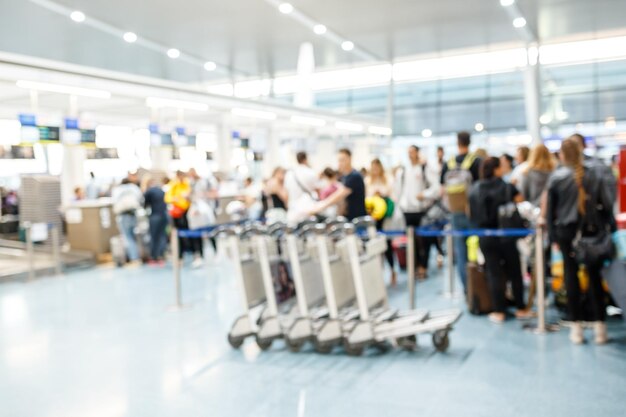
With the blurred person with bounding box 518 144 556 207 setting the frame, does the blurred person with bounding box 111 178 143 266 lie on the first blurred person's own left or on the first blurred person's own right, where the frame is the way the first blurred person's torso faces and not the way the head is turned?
on the first blurred person's own left

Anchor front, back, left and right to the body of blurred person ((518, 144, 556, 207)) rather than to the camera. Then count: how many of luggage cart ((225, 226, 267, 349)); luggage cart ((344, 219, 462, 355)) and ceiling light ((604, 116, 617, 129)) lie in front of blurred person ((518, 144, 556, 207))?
1

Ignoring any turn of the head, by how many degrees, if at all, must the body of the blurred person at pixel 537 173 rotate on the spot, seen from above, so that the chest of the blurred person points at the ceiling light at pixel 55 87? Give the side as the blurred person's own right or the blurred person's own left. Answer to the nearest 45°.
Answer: approximately 90° to the blurred person's own left

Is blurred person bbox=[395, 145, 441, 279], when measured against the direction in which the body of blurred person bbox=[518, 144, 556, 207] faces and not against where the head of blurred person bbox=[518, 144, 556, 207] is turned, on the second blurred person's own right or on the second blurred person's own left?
on the second blurred person's own left

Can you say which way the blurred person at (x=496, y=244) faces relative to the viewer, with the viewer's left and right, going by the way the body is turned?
facing away from the viewer and to the right of the viewer

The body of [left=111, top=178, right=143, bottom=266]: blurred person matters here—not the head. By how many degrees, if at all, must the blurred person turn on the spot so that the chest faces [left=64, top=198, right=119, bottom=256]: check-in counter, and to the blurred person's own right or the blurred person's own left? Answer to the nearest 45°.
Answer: approximately 45° to the blurred person's own left

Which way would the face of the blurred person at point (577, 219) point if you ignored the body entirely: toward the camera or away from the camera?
away from the camera

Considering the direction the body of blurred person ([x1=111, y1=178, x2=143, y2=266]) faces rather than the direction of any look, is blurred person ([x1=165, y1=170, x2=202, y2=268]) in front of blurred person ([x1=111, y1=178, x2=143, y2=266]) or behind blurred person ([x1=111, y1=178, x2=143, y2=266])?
behind

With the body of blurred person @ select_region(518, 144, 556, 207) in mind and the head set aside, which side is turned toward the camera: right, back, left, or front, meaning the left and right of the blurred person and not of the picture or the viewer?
back

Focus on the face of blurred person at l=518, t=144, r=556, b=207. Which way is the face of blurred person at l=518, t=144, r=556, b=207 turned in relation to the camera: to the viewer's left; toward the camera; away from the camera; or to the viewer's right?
away from the camera

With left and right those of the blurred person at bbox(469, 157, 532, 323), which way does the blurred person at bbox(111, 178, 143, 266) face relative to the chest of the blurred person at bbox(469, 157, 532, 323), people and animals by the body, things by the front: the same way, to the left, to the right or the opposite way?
to the left
